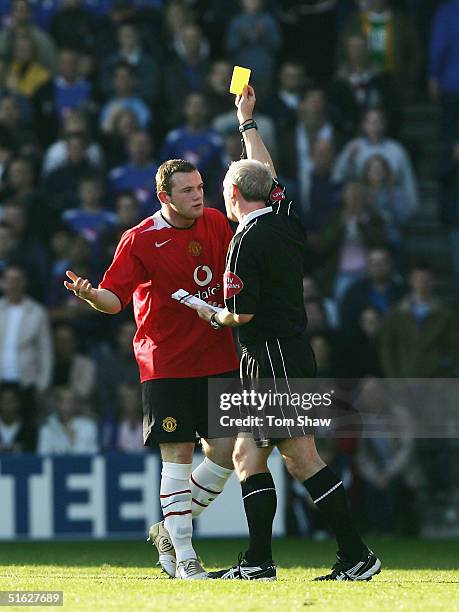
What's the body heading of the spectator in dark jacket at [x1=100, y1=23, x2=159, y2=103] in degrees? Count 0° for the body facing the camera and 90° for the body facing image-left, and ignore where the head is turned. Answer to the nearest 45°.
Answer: approximately 0°

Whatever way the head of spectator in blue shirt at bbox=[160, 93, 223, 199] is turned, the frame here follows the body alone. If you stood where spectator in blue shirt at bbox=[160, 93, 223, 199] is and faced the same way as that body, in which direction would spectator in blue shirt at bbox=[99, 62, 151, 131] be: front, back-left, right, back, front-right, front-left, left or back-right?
back-right

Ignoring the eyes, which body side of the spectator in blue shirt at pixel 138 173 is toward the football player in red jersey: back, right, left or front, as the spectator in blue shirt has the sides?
front

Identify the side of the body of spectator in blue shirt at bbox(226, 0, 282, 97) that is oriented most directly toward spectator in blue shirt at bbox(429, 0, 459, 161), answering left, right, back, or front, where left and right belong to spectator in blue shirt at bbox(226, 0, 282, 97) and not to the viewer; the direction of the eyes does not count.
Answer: left

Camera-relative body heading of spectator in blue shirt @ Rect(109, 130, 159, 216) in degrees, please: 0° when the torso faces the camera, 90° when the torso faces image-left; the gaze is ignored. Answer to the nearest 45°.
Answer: approximately 0°

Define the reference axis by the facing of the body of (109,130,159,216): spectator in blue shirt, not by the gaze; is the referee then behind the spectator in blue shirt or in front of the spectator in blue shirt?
in front

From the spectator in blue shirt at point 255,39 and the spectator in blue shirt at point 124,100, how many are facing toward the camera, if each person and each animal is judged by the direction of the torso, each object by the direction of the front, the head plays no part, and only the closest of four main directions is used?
2

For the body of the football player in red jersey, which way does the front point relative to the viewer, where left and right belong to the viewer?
facing the viewer and to the right of the viewer

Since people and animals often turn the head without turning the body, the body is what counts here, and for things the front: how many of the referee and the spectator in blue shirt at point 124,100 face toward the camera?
1

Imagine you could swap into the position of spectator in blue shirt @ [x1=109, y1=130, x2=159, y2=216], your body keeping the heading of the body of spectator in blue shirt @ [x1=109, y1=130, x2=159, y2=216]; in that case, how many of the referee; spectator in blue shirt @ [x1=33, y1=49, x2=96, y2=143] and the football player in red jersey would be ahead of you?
2
